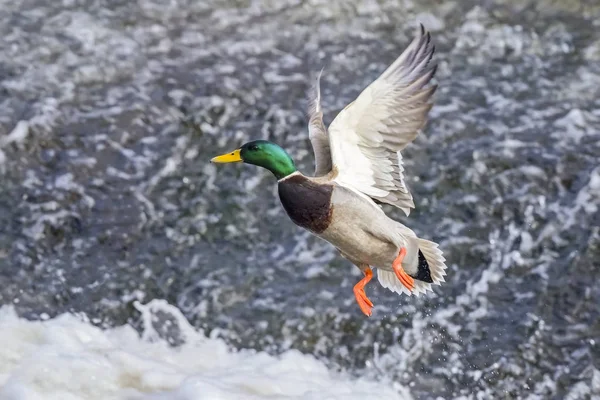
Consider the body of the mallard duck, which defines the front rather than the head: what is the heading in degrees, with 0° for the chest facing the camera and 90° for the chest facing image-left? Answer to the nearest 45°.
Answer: approximately 90°
